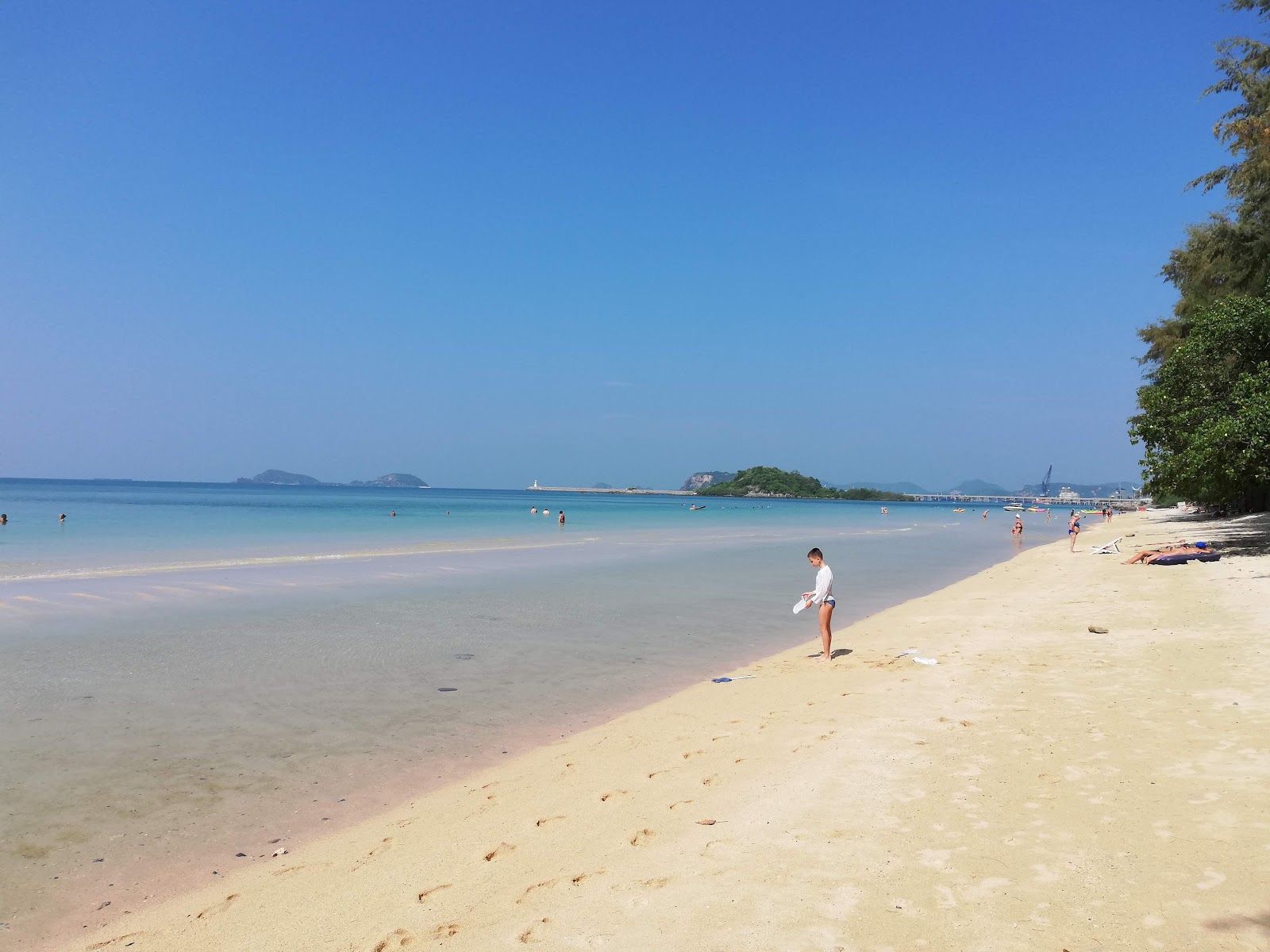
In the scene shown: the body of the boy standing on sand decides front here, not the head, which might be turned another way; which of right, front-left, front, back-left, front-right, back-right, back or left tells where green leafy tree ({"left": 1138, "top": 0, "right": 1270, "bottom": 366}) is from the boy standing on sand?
back-right

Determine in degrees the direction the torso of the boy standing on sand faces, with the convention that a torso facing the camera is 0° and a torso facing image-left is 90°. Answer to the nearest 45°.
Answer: approximately 90°

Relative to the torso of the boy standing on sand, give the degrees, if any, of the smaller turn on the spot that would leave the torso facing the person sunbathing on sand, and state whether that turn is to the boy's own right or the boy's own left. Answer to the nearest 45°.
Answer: approximately 135° to the boy's own right

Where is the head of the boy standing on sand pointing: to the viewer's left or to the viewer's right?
to the viewer's left

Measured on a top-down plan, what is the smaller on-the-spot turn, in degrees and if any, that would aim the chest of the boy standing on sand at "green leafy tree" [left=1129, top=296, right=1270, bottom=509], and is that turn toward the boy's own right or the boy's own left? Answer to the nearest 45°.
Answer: approximately 135° to the boy's own right
